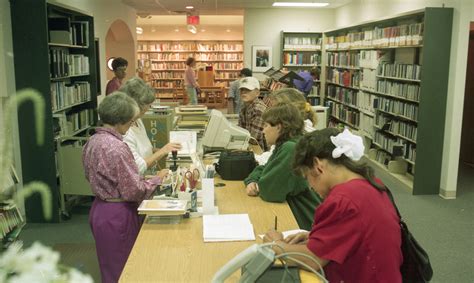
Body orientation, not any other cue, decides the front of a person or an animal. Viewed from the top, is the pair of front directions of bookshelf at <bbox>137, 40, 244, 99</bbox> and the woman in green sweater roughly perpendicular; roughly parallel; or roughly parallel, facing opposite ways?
roughly perpendicular

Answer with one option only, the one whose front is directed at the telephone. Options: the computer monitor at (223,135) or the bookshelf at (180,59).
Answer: the bookshelf

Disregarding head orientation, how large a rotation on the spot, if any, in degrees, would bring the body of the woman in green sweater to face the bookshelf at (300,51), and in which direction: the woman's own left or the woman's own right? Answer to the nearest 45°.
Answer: approximately 90° to the woman's own right

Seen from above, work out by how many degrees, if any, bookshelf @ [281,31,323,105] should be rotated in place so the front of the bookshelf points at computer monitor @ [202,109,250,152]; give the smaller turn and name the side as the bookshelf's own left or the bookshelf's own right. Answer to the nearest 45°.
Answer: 0° — it already faces it

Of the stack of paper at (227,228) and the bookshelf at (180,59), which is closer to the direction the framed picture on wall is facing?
the stack of paper

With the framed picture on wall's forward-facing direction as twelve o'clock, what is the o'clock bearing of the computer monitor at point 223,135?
The computer monitor is roughly at 12 o'clock from the framed picture on wall.

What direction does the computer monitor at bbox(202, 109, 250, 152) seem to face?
to the viewer's left

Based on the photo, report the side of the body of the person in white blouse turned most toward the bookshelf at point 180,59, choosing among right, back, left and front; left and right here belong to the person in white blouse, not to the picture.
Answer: left

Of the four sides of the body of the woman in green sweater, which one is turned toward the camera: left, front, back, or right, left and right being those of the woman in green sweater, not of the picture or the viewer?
left

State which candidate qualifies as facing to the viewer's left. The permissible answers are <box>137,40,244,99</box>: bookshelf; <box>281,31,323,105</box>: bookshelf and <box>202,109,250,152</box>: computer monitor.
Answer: the computer monitor

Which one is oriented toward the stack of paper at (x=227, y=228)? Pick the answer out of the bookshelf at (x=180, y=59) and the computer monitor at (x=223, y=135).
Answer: the bookshelf

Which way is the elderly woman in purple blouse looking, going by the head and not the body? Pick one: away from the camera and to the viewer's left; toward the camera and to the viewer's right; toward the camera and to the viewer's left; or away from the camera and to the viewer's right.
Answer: away from the camera and to the viewer's right

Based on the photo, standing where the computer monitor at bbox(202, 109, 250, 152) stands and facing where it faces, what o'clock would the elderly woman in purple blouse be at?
The elderly woman in purple blouse is roughly at 10 o'clock from the computer monitor.

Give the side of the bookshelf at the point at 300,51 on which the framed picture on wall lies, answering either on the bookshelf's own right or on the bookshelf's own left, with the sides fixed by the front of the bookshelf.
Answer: on the bookshelf's own right
